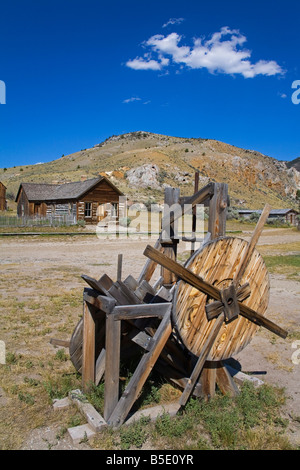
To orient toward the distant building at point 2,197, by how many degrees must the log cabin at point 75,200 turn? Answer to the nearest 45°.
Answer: approximately 180°

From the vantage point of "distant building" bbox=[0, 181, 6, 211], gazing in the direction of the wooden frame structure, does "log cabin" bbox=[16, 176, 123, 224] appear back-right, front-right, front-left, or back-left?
front-left

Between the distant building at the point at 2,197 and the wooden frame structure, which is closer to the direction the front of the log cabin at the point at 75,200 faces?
the wooden frame structure

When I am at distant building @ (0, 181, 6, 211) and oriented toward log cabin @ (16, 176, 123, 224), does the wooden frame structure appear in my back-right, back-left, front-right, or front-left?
front-right

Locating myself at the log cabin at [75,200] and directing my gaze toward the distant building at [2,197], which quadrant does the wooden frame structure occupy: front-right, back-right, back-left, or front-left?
back-left

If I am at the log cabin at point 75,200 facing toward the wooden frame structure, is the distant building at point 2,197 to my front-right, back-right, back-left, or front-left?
back-right

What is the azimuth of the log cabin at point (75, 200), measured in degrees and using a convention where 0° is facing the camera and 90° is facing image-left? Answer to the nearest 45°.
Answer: approximately 315°

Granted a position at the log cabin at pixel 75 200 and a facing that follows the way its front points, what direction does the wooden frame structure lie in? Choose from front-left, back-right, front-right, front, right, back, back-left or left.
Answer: front-right
